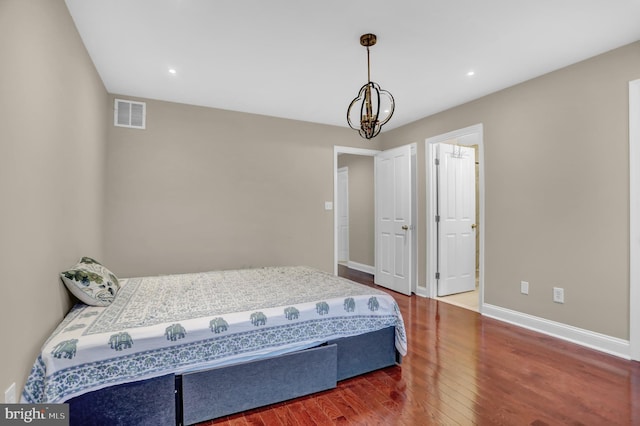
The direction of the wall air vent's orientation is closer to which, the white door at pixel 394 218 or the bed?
the bed

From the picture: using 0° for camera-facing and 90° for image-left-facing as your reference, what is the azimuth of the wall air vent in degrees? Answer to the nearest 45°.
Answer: approximately 0°

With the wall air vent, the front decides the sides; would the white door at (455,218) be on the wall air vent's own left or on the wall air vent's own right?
on the wall air vent's own left

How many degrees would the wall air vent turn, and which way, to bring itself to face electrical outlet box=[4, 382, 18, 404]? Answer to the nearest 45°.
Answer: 0° — it already faces it

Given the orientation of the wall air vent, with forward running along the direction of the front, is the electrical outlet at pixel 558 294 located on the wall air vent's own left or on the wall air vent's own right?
on the wall air vent's own left

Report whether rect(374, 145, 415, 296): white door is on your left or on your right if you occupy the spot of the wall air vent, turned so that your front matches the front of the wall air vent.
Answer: on your left

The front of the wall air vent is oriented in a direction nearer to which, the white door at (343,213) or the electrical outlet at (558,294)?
the electrical outlet

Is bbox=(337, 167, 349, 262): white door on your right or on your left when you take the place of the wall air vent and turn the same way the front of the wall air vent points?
on your left

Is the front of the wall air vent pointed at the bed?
yes
